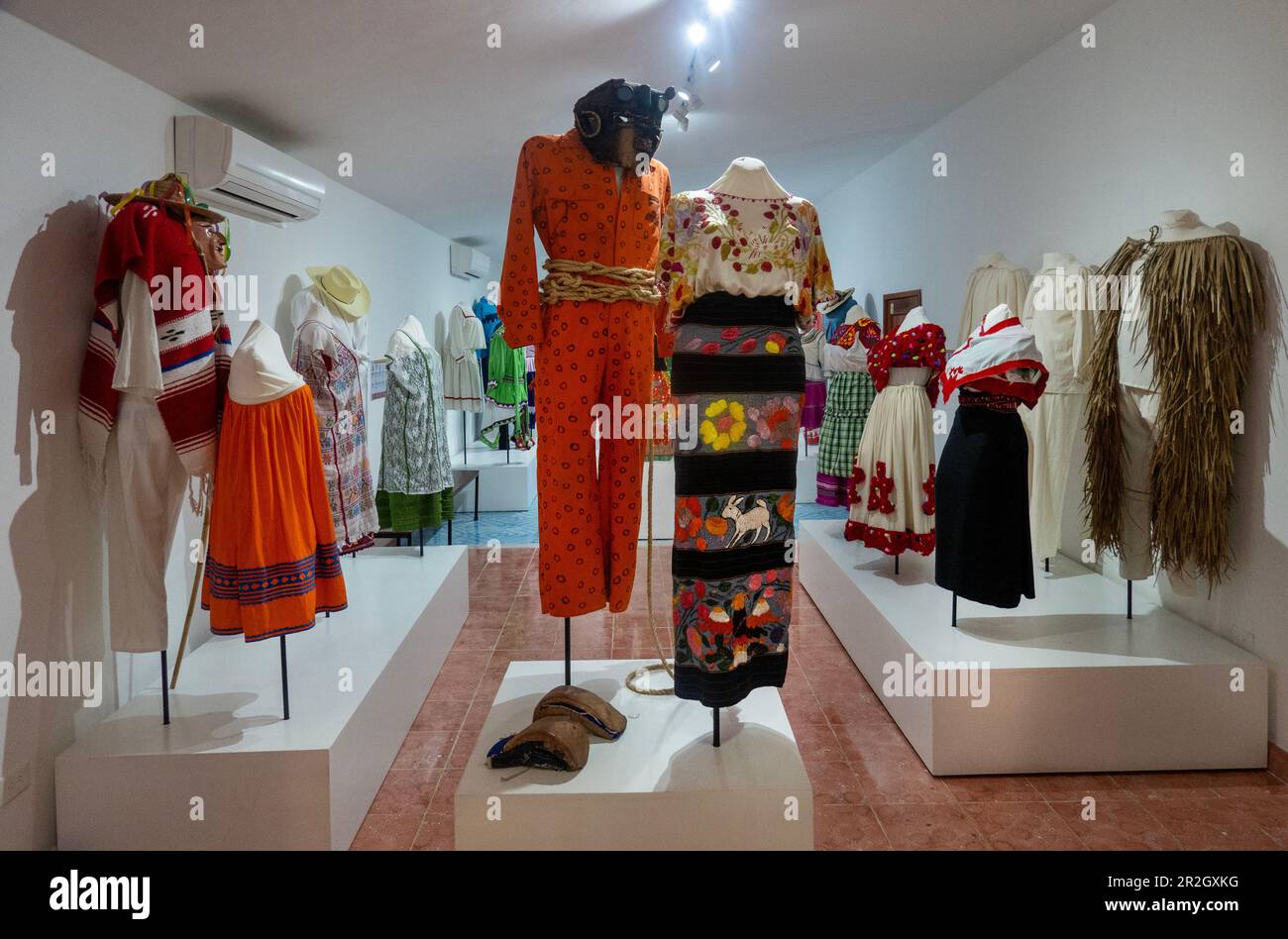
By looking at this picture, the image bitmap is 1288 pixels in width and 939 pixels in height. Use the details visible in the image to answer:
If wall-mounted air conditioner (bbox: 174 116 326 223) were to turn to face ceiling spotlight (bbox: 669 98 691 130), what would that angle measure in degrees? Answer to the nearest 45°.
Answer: approximately 45° to its left

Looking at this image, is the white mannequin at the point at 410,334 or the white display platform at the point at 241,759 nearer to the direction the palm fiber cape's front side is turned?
the white display platform

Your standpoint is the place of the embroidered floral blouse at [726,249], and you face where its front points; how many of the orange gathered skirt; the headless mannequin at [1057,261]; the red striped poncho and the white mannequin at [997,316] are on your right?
2

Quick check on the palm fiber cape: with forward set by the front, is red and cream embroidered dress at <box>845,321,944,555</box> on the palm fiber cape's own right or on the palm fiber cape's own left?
on the palm fiber cape's own right

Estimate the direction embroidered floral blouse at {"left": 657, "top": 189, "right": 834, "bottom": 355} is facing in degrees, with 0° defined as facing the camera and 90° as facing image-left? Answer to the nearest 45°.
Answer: approximately 0°

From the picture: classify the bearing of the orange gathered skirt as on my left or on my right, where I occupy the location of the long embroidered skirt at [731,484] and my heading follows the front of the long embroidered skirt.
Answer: on my right

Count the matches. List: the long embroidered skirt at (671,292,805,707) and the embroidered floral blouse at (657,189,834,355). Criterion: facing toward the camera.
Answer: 2

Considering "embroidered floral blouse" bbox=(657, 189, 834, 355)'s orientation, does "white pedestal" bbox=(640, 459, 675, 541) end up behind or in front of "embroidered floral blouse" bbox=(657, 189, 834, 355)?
behind
